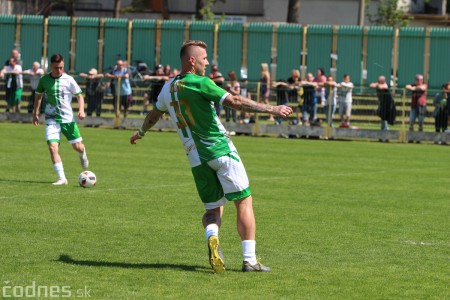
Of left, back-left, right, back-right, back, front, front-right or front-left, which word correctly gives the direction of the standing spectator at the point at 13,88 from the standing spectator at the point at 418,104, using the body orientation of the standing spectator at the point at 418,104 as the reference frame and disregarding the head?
right

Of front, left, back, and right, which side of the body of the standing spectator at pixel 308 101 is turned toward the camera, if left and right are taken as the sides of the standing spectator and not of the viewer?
front

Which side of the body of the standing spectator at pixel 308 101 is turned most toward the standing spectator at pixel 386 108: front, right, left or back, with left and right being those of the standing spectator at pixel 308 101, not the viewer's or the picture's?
left

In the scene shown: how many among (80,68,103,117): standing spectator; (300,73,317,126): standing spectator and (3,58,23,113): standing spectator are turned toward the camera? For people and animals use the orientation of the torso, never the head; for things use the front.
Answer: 3

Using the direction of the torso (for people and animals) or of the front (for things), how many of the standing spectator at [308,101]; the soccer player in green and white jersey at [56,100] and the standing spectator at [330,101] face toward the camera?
3

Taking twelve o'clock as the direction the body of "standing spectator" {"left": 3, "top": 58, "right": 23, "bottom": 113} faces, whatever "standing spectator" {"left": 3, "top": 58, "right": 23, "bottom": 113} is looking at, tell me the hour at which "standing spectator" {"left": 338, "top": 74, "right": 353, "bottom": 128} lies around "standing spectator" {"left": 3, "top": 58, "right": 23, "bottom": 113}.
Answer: "standing spectator" {"left": 338, "top": 74, "right": 353, "bottom": 128} is roughly at 10 o'clock from "standing spectator" {"left": 3, "top": 58, "right": 23, "bottom": 113}.

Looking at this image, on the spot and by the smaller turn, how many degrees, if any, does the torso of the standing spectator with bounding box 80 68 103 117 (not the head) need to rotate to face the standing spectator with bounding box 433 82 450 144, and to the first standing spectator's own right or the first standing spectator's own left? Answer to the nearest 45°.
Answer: approximately 45° to the first standing spectator's own left

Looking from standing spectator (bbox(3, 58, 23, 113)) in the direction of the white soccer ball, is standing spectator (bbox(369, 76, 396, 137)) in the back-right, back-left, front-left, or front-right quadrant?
front-left

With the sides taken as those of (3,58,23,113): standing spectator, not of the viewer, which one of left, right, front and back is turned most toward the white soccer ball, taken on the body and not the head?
front

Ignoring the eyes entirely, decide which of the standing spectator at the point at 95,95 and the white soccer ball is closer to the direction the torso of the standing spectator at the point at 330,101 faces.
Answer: the white soccer ball

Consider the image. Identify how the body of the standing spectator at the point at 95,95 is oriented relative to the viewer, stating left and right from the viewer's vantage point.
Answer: facing the viewer

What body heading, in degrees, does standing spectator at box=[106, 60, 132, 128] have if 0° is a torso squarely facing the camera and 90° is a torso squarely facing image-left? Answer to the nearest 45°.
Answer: approximately 45°

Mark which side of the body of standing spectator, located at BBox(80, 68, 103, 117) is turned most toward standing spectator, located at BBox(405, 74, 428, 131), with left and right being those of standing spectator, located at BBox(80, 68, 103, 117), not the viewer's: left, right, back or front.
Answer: left

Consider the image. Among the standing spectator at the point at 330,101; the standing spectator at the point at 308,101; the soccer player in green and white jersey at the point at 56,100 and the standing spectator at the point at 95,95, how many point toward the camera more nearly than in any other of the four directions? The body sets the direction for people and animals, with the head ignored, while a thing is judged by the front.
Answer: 4
